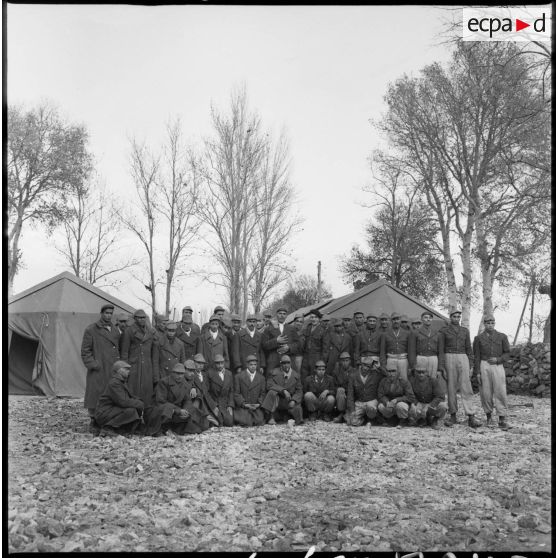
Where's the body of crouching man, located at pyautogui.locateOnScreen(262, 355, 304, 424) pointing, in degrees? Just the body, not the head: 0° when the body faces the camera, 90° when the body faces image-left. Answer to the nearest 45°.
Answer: approximately 0°

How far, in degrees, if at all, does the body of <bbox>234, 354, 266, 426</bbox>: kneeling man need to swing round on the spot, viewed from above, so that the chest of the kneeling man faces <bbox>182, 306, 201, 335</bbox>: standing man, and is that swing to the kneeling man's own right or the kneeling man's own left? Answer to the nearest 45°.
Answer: approximately 135° to the kneeling man's own right

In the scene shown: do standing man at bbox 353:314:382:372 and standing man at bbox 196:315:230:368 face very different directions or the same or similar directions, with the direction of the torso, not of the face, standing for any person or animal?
same or similar directions

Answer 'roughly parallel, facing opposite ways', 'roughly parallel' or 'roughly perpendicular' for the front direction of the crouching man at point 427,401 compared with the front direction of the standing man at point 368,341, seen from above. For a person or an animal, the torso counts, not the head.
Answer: roughly parallel

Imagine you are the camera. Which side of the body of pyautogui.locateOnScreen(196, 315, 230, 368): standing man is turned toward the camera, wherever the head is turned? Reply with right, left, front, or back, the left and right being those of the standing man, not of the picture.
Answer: front

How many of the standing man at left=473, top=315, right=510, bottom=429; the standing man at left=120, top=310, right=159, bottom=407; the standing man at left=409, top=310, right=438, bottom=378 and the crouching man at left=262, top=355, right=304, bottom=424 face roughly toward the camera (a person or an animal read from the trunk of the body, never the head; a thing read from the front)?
4

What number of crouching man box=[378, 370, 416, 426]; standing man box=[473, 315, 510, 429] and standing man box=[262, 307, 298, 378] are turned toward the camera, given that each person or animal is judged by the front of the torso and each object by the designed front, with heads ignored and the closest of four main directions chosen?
3

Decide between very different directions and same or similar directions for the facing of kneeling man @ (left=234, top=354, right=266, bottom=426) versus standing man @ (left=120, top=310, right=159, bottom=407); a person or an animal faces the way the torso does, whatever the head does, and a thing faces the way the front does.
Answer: same or similar directions

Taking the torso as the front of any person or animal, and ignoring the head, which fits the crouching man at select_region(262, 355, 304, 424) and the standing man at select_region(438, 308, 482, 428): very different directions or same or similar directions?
same or similar directions
